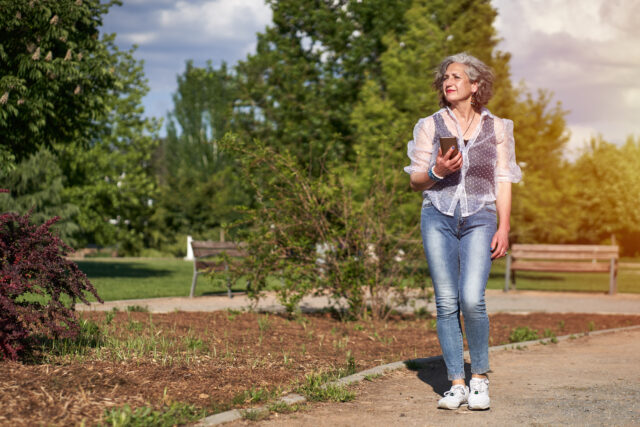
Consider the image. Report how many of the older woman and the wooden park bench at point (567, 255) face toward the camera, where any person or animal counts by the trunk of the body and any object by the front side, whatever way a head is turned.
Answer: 2

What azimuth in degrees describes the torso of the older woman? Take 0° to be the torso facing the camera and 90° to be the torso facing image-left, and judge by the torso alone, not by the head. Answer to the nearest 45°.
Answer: approximately 0°

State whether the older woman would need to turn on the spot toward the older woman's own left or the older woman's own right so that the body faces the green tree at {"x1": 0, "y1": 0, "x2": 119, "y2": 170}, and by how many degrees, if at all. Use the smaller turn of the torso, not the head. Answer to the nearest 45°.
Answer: approximately 135° to the older woman's own right

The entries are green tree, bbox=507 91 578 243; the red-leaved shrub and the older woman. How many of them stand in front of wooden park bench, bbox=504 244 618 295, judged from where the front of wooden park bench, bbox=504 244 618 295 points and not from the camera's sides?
2

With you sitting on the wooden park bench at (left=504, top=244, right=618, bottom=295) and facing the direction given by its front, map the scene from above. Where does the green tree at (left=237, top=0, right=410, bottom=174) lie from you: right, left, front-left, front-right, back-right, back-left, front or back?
back-right

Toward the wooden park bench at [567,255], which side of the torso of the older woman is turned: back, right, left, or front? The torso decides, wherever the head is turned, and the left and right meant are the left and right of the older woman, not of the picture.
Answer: back

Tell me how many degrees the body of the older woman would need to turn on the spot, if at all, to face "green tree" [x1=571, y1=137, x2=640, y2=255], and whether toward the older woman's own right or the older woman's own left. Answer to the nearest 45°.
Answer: approximately 180°

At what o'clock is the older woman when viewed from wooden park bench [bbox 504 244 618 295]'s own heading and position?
The older woman is roughly at 12 o'clock from the wooden park bench.

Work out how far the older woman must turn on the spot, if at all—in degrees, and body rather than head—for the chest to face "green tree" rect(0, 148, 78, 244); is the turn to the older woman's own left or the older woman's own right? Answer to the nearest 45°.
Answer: approximately 135° to the older woman's own right

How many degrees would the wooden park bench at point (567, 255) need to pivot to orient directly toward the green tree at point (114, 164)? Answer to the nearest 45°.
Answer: approximately 135° to its right
